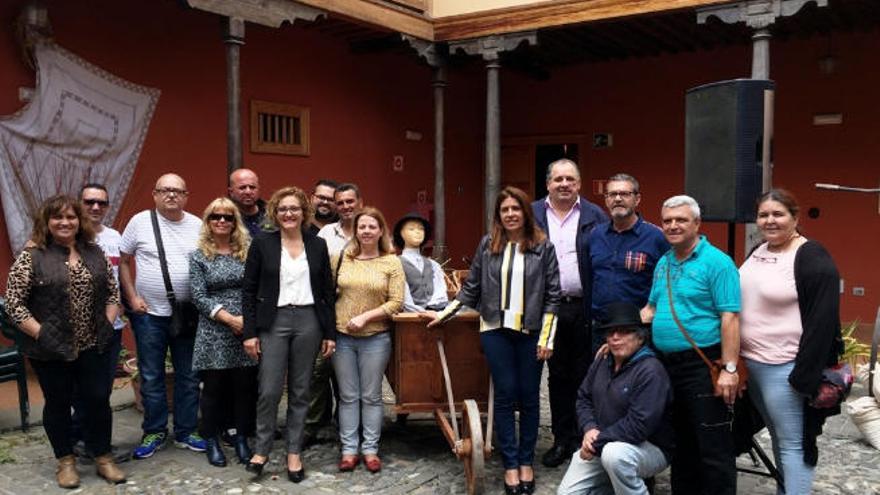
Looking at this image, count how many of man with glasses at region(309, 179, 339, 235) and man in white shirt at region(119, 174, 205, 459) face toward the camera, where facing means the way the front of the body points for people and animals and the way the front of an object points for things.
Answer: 2

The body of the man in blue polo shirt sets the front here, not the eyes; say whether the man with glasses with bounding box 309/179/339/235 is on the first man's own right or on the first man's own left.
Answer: on the first man's own right

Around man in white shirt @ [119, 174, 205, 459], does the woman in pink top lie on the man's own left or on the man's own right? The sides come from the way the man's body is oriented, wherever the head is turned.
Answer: on the man's own left

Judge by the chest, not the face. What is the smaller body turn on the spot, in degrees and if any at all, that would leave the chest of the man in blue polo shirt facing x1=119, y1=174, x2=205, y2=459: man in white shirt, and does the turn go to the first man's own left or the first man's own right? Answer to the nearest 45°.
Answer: approximately 45° to the first man's own right

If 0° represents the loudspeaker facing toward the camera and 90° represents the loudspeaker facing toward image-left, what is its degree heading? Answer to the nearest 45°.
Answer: approximately 45°

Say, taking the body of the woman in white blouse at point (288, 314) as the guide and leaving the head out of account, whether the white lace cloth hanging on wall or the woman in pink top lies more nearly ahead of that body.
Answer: the woman in pink top

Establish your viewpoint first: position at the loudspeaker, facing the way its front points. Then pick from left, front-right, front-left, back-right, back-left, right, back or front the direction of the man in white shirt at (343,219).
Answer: front-right

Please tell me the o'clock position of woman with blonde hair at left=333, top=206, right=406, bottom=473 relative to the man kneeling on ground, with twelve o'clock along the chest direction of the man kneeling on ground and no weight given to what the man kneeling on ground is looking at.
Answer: The woman with blonde hair is roughly at 2 o'clock from the man kneeling on ground.

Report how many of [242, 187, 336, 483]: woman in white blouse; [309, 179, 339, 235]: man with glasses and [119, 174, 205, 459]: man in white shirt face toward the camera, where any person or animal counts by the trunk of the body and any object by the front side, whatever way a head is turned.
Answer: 3

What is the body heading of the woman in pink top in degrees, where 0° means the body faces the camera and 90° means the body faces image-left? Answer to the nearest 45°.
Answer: approximately 45°

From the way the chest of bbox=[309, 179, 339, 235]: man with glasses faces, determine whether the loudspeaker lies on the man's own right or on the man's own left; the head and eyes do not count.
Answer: on the man's own left

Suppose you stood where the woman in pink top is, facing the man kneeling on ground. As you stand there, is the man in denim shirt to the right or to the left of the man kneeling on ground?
right
